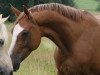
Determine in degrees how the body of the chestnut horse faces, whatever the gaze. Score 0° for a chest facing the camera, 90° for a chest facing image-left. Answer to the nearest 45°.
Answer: approximately 90°

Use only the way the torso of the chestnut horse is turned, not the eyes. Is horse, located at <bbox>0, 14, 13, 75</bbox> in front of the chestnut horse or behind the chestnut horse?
in front
